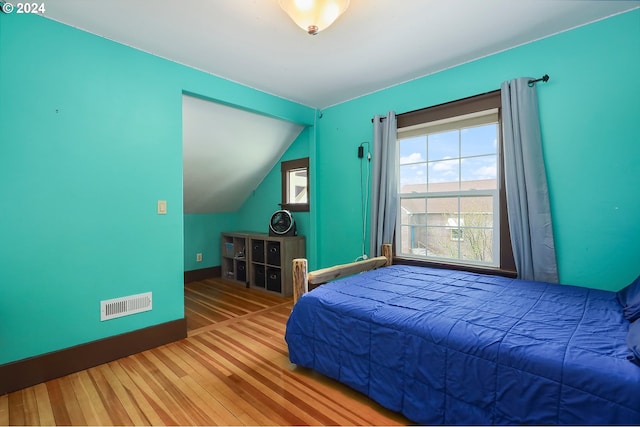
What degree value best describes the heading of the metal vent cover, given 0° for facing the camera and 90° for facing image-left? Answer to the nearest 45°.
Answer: approximately 315°

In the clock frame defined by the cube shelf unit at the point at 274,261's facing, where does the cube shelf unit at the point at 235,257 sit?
the cube shelf unit at the point at 235,257 is roughly at 3 o'clock from the cube shelf unit at the point at 274,261.

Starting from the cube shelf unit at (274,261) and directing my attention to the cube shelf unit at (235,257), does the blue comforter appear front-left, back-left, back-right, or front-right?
back-left

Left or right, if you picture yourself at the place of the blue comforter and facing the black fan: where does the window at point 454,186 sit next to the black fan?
right

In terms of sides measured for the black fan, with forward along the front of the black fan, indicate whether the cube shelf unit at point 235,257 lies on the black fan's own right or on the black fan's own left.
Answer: on the black fan's own right

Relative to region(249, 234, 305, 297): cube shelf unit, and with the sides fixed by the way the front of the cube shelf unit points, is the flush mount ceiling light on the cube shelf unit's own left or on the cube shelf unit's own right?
on the cube shelf unit's own left

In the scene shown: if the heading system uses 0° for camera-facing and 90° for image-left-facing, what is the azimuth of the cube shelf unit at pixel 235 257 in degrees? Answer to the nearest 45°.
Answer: approximately 45°

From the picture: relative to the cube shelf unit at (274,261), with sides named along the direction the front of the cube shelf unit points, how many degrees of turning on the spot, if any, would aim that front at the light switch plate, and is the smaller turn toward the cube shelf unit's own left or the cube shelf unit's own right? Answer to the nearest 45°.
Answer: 0° — it already faces it

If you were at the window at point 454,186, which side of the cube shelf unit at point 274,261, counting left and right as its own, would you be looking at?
left

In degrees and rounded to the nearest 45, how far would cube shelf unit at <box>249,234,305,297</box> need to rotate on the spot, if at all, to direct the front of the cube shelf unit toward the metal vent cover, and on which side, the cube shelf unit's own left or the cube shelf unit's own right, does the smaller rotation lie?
0° — it already faces it

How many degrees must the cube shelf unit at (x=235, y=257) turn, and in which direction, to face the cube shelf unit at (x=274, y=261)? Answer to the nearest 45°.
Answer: approximately 90° to its left

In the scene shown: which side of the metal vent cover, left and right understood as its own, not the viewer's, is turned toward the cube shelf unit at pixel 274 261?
left

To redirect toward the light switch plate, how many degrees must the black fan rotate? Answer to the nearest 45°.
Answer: approximately 45° to its right

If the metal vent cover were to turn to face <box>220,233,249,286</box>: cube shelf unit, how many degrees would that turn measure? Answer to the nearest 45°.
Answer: approximately 90° to its left
